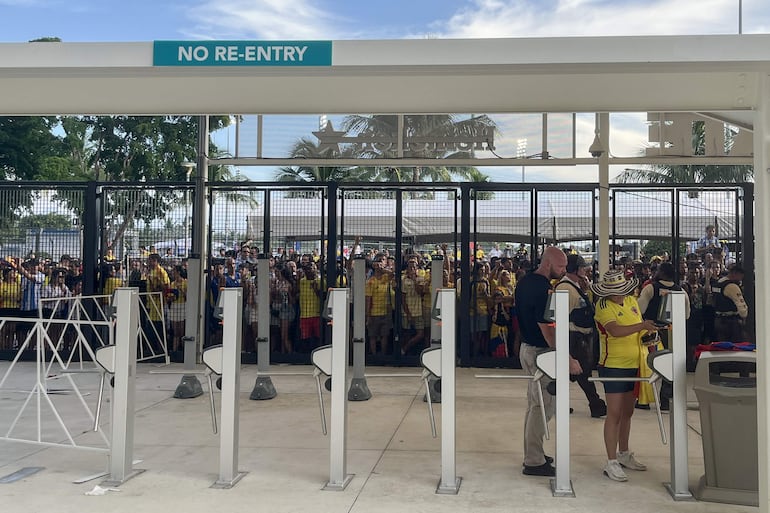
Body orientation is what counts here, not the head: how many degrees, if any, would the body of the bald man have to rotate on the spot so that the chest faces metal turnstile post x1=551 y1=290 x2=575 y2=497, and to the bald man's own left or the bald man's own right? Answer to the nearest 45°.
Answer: approximately 90° to the bald man's own right

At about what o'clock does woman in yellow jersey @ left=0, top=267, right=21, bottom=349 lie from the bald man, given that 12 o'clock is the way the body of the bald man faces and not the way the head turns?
The woman in yellow jersey is roughly at 7 o'clock from the bald man.

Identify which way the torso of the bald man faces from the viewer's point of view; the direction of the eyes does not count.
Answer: to the viewer's right

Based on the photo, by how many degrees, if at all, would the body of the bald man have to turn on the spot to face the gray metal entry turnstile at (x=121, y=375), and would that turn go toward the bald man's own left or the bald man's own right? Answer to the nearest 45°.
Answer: approximately 180°

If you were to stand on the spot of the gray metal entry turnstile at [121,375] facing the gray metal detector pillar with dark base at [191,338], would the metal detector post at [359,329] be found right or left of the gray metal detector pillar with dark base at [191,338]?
right

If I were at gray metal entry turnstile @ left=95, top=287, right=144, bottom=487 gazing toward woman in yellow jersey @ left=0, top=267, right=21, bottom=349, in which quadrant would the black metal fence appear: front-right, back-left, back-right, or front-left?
front-right

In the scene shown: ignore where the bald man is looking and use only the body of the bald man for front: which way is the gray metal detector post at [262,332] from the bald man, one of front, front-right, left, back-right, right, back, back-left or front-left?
back-left

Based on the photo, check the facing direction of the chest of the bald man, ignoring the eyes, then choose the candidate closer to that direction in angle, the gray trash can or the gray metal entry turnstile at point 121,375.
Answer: the gray trash can

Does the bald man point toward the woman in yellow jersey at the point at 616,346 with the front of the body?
yes

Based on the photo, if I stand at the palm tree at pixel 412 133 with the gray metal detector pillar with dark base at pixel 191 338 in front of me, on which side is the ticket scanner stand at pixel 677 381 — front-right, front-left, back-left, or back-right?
front-left

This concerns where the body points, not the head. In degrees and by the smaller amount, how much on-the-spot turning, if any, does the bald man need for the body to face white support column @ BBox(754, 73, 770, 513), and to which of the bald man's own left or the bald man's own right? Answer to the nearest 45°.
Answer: approximately 45° to the bald man's own right

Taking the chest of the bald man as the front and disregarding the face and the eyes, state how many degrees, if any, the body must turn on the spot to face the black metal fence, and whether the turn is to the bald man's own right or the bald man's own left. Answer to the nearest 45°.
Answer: approximately 135° to the bald man's own left

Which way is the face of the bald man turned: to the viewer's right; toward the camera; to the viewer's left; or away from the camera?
to the viewer's right

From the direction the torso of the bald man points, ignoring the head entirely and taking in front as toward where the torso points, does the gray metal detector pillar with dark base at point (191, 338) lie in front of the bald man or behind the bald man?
behind

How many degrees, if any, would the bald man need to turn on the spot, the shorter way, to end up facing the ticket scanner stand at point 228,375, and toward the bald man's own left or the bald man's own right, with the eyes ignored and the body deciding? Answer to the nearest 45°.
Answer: approximately 180°

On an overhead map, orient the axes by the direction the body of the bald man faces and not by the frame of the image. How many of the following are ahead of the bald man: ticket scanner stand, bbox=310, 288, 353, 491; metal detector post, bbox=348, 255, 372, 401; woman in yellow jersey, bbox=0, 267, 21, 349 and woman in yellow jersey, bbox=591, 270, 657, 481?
1
